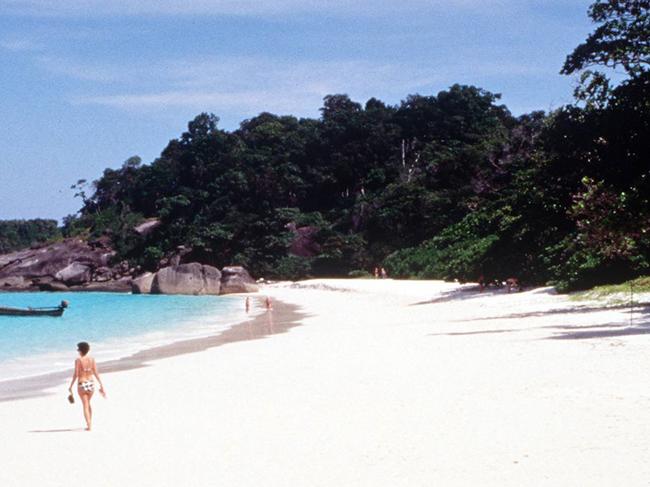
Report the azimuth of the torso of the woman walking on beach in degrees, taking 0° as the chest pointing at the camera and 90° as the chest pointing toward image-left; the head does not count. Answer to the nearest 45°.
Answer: approximately 180°
